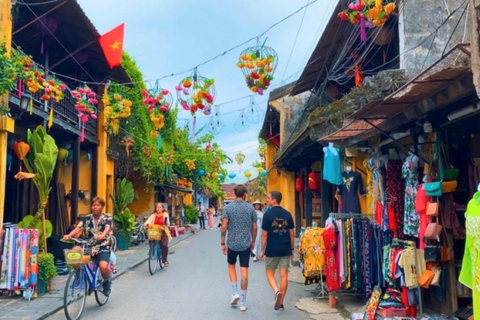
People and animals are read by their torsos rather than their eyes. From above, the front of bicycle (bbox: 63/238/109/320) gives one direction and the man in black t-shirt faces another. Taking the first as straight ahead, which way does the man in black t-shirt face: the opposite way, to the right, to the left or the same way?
the opposite way

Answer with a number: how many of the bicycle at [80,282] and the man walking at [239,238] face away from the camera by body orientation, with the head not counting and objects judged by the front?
1

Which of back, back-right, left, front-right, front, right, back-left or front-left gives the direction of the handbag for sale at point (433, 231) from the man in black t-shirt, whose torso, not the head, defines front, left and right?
back-right

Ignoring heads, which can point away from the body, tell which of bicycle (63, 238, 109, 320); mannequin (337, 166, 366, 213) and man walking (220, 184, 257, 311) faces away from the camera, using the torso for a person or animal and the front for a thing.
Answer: the man walking

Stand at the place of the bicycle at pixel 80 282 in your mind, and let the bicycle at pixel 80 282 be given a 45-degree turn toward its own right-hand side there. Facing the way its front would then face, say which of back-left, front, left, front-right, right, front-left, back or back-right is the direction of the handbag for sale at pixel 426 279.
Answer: back-left

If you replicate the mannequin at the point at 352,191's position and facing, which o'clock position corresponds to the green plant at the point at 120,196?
The green plant is roughly at 3 o'clock from the mannequin.

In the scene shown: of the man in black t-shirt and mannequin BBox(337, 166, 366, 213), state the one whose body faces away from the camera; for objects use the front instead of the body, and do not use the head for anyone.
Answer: the man in black t-shirt

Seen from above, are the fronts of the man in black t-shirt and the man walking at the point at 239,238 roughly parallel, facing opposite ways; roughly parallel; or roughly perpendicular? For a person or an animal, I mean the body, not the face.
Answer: roughly parallel

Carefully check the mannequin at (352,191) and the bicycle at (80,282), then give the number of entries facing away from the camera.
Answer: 0

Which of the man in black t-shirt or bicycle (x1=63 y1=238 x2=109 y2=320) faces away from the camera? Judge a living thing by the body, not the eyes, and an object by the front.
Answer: the man in black t-shirt

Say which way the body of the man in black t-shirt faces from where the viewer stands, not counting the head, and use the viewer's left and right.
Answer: facing away from the viewer

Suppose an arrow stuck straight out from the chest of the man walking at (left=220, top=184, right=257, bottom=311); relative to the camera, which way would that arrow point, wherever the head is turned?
away from the camera

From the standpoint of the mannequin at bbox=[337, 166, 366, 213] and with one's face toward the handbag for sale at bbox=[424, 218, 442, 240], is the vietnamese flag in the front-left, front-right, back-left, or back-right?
back-right

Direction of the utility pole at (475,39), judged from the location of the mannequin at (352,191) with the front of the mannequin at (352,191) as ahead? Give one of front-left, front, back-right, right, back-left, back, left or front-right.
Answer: front-left

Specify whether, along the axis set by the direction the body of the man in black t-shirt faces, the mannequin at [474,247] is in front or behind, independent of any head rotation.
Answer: behind

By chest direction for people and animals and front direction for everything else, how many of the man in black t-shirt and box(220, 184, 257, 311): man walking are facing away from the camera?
2

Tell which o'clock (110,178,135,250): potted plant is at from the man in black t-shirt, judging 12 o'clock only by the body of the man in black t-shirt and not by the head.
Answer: The potted plant is roughly at 11 o'clock from the man in black t-shirt.

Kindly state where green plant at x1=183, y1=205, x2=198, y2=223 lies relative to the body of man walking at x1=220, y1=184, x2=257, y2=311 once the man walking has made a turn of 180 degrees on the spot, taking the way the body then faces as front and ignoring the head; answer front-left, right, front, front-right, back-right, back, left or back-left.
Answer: back
